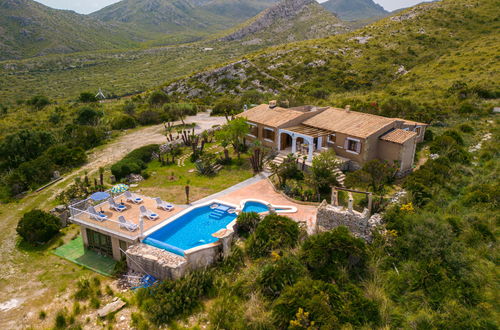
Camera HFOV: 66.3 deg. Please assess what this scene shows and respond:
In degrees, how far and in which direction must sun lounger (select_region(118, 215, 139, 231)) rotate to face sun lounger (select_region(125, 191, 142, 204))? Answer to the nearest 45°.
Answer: approximately 135° to its left

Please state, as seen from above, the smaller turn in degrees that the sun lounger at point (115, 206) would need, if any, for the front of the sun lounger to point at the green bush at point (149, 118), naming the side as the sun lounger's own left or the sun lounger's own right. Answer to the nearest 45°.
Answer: approximately 135° to the sun lounger's own left

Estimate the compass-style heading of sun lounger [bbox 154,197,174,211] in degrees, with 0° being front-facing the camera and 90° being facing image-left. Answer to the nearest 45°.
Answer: approximately 315°

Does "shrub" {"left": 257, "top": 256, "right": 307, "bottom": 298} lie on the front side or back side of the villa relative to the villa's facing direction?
on the front side

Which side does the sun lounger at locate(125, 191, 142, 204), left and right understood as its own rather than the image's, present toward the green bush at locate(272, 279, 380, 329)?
front

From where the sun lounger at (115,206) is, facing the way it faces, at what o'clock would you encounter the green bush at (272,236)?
The green bush is roughly at 12 o'clock from the sun lounger.

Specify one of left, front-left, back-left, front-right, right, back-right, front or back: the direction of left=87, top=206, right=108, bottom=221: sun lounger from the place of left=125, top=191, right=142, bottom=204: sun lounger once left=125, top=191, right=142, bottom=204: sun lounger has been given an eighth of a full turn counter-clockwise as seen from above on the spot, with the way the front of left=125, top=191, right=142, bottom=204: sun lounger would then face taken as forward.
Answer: back-right

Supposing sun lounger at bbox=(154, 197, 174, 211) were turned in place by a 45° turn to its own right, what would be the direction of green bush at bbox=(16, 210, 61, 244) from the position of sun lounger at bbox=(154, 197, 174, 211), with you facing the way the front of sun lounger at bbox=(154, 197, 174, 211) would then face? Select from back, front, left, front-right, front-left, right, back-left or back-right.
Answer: right

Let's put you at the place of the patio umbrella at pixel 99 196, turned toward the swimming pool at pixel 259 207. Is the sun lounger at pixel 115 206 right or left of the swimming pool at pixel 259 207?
right

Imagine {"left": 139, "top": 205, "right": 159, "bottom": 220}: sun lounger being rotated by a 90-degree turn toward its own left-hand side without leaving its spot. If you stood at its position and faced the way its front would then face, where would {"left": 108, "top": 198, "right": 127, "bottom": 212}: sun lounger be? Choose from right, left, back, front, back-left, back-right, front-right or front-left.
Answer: left

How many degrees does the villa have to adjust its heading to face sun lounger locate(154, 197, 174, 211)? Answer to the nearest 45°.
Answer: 0° — it already faces it

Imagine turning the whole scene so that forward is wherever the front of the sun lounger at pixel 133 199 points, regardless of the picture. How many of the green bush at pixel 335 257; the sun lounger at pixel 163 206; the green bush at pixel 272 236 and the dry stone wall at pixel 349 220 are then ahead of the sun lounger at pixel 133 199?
4

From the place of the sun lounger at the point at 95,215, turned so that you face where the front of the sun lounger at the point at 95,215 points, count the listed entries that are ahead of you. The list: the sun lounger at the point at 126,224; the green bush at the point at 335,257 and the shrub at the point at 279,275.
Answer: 3

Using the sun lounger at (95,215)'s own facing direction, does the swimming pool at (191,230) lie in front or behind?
in front

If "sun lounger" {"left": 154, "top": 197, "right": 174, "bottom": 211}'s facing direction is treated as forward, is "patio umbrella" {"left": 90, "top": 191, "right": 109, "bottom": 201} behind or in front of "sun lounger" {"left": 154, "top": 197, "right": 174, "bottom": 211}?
behind

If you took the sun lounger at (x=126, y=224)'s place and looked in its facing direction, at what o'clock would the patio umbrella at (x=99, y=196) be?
The patio umbrella is roughly at 7 o'clock from the sun lounger.
